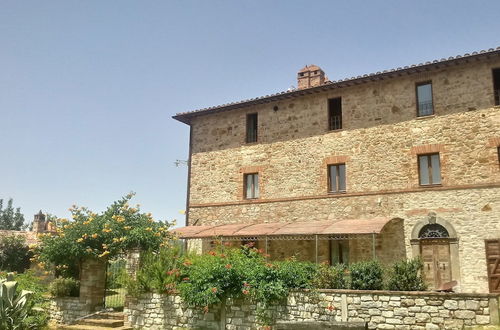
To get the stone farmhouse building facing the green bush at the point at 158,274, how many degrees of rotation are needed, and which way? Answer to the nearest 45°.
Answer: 0° — it already faces it

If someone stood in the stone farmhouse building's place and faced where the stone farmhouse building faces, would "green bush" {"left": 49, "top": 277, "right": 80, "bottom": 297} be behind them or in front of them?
in front

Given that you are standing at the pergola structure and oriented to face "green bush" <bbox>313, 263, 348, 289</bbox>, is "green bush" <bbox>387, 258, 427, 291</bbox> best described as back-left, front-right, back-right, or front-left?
front-left

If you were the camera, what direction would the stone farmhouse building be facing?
facing the viewer and to the left of the viewer

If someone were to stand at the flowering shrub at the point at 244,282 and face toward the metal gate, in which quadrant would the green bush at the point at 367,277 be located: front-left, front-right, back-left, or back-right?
back-right

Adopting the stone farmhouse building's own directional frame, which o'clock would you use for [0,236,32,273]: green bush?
The green bush is roughly at 2 o'clock from the stone farmhouse building.

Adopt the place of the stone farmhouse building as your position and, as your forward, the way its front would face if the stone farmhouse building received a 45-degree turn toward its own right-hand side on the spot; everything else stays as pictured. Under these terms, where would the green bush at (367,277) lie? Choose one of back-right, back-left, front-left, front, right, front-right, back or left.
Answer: left

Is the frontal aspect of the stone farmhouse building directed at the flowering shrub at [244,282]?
yes

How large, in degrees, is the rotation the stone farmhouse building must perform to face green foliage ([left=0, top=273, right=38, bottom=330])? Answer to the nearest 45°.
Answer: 0° — it already faces it

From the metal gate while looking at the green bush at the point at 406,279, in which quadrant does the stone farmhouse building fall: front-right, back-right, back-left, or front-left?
front-left
